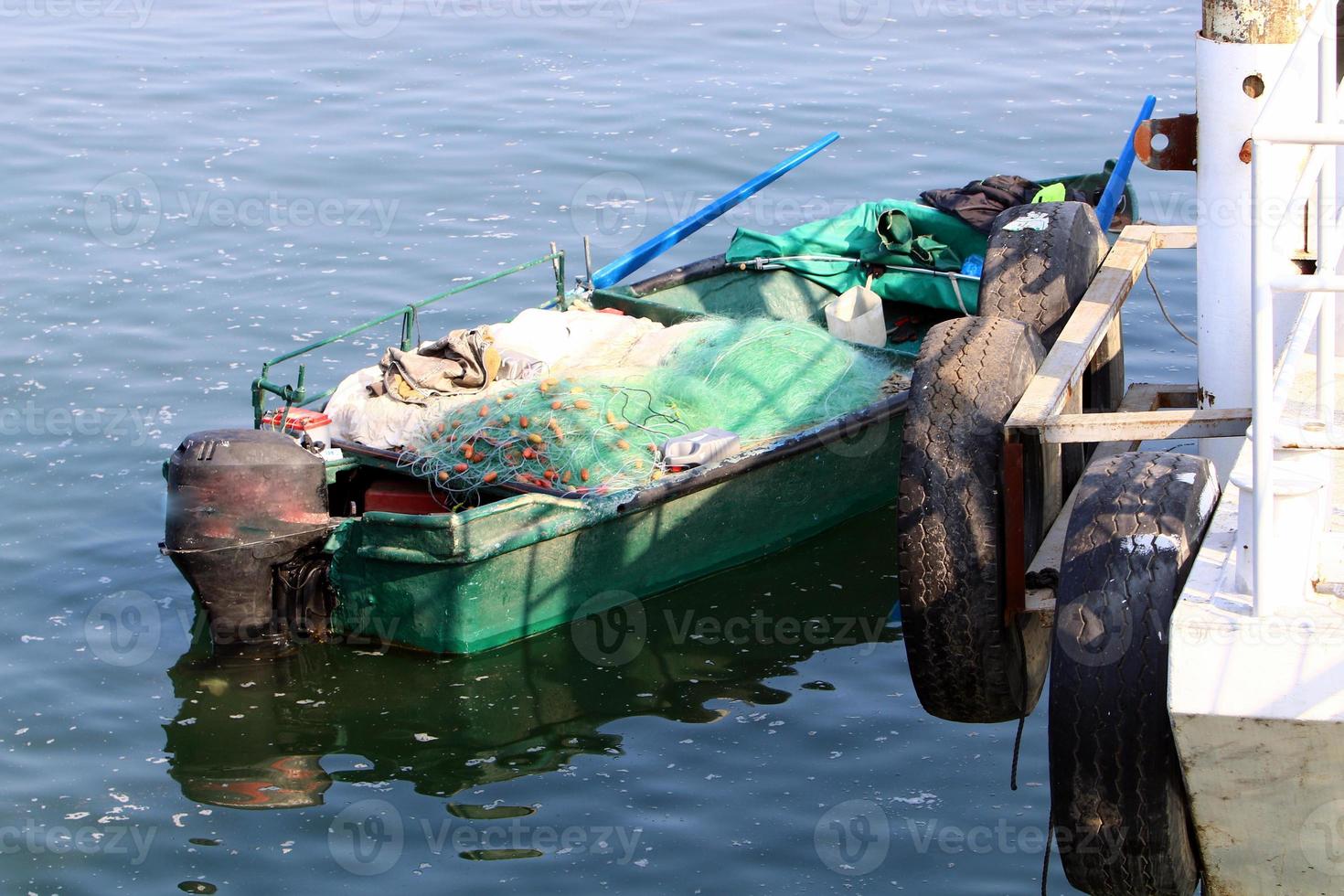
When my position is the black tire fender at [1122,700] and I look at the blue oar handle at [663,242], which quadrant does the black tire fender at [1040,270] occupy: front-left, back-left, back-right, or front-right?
front-right

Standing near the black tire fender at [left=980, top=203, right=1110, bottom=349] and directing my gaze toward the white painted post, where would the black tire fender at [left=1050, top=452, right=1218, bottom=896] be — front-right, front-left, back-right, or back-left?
front-right

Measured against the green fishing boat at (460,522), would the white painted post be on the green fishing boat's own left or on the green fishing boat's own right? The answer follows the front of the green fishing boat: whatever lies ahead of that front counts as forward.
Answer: on the green fishing boat's own right

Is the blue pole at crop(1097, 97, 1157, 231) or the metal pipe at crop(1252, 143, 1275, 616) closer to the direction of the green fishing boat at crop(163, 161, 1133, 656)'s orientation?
the blue pole

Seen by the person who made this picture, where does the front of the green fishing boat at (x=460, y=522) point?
facing away from the viewer and to the right of the viewer

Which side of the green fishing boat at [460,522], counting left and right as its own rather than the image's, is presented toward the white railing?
right

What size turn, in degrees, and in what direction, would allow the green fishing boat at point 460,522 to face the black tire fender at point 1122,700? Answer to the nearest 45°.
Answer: approximately 90° to its right

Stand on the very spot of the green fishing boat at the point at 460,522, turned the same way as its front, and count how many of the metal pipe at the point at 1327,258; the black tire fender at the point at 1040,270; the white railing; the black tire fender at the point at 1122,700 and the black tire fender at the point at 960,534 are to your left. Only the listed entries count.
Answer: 0

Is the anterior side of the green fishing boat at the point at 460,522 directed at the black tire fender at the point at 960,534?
no

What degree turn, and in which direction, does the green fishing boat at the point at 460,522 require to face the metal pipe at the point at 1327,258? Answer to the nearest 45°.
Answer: approximately 90° to its right

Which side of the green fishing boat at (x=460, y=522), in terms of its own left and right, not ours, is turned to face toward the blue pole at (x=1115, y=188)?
front
